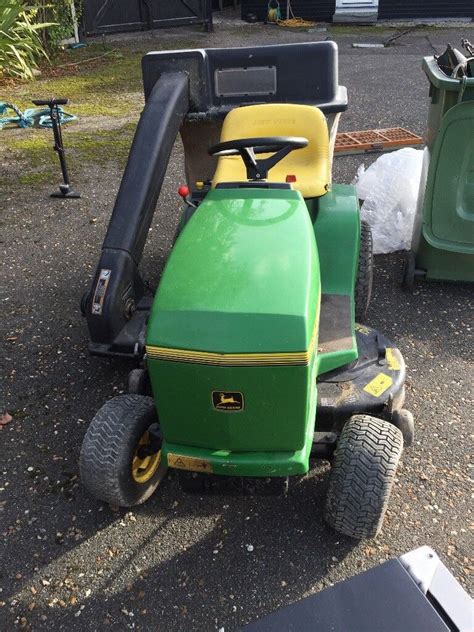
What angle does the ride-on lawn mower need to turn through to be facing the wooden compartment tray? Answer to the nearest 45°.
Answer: approximately 180°

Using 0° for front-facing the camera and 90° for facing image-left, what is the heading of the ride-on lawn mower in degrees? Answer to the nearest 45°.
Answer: approximately 0°

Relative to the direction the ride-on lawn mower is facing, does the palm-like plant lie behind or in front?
behind

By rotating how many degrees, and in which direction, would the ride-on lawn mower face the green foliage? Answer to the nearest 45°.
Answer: approximately 180°

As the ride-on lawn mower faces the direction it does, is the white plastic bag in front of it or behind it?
behind

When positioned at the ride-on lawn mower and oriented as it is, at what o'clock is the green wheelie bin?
The green wheelie bin is roughly at 7 o'clock from the ride-on lawn mower.

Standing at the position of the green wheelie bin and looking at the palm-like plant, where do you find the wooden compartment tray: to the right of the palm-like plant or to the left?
right
